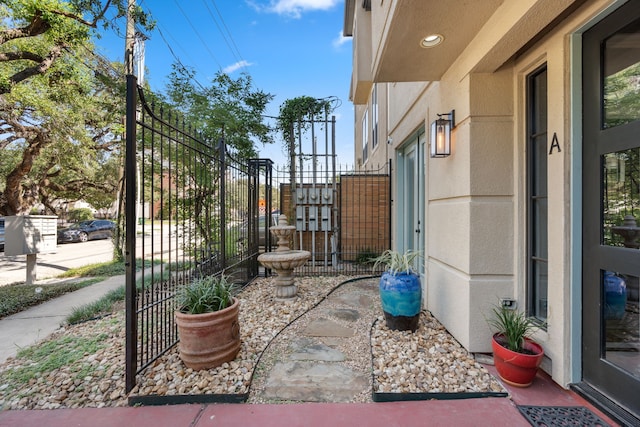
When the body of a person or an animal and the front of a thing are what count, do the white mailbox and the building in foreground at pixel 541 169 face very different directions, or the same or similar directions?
very different directions

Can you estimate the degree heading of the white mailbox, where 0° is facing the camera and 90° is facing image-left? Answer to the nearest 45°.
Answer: approximately 315°

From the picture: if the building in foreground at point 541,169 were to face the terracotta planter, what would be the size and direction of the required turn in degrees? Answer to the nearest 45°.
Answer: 0° — it already faces it

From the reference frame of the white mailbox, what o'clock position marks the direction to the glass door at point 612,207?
The glass door is roughly at 1 o'clock from the white mailbox.

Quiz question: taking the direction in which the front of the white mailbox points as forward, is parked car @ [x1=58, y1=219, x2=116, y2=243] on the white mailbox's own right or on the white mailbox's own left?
on the white mailbox's own left

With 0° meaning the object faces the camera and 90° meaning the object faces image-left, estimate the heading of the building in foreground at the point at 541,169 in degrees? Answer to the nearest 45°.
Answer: approximately 45°

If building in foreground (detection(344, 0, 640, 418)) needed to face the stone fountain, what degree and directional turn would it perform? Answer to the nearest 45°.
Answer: approximately 45° to its right

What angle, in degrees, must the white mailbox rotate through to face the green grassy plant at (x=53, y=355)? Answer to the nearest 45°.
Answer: approximately 45° to its right
